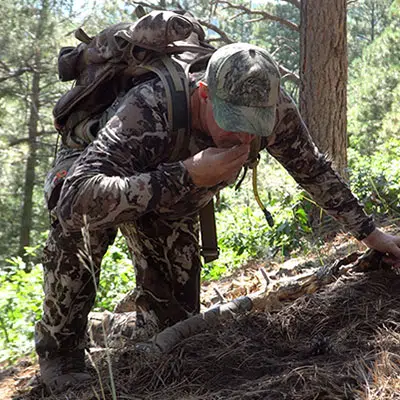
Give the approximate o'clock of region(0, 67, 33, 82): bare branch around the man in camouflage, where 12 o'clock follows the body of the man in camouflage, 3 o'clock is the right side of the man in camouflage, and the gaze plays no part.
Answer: The bare branch is roughly at 7 o'clock from the man in camouflage.

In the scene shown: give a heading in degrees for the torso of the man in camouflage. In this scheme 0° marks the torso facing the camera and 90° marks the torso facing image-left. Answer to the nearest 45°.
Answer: approximately 315°

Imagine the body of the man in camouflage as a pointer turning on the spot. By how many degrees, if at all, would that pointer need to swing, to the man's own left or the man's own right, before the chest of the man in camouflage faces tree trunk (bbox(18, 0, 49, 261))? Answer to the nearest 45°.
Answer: approximately 135° to the man's own left

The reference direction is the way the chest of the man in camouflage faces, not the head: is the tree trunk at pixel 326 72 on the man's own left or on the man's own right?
on the man's own left

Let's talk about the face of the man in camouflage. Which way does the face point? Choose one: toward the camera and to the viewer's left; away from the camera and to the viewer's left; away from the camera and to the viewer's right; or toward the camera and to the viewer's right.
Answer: toward the camera and to the viewer's right
